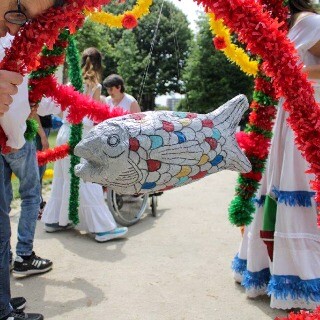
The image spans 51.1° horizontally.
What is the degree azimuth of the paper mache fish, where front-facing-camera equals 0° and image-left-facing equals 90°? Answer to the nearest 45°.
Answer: approximately 90°

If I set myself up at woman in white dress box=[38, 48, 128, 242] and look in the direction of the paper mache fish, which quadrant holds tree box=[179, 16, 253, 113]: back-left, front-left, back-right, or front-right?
back-left

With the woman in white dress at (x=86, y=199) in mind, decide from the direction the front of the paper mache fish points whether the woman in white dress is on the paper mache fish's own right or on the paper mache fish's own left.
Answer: on the paper mache fish's own right

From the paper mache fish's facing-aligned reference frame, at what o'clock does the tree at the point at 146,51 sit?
The tree is roughly at 3 o'clock from the paper mache fish.

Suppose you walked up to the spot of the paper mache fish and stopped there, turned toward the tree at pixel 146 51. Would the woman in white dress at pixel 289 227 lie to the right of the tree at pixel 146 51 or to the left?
right

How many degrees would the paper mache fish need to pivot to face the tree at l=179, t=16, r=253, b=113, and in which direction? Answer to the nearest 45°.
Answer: approximately 90° to its right

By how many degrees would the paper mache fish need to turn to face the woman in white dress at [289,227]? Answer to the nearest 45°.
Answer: approximately 135° to its right

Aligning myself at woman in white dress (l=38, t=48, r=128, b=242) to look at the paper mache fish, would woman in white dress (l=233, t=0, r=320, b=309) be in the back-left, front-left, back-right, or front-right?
front-left
